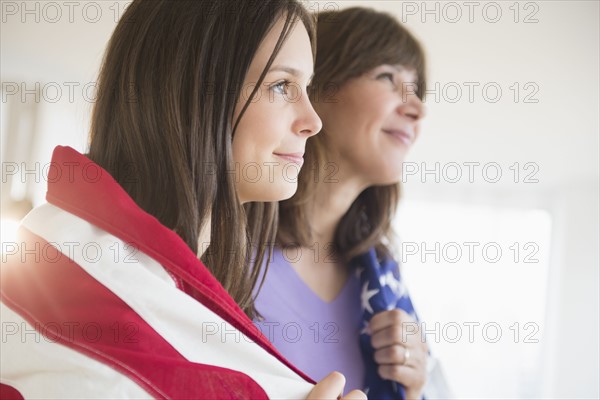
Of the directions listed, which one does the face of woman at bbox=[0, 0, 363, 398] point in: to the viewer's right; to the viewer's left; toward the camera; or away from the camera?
to the viewer's right

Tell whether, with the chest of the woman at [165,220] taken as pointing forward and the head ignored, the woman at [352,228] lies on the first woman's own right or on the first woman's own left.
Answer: on the first woman's own left

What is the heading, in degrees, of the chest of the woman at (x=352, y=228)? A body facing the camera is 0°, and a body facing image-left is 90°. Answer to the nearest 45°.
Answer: approximately 315°

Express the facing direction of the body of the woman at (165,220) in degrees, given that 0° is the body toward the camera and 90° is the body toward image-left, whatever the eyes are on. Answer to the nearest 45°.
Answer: approximately 270°

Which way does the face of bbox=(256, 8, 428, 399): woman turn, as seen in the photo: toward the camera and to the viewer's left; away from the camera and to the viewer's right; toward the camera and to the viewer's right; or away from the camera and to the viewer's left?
toward the camera and to the viewer's right

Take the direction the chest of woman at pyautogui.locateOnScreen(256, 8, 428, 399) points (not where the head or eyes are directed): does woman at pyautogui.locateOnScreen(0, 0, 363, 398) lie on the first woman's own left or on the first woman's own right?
on the first woman's own right
